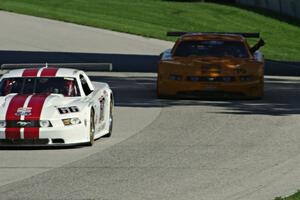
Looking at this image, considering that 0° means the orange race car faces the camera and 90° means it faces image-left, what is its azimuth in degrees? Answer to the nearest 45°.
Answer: approximately 0°
